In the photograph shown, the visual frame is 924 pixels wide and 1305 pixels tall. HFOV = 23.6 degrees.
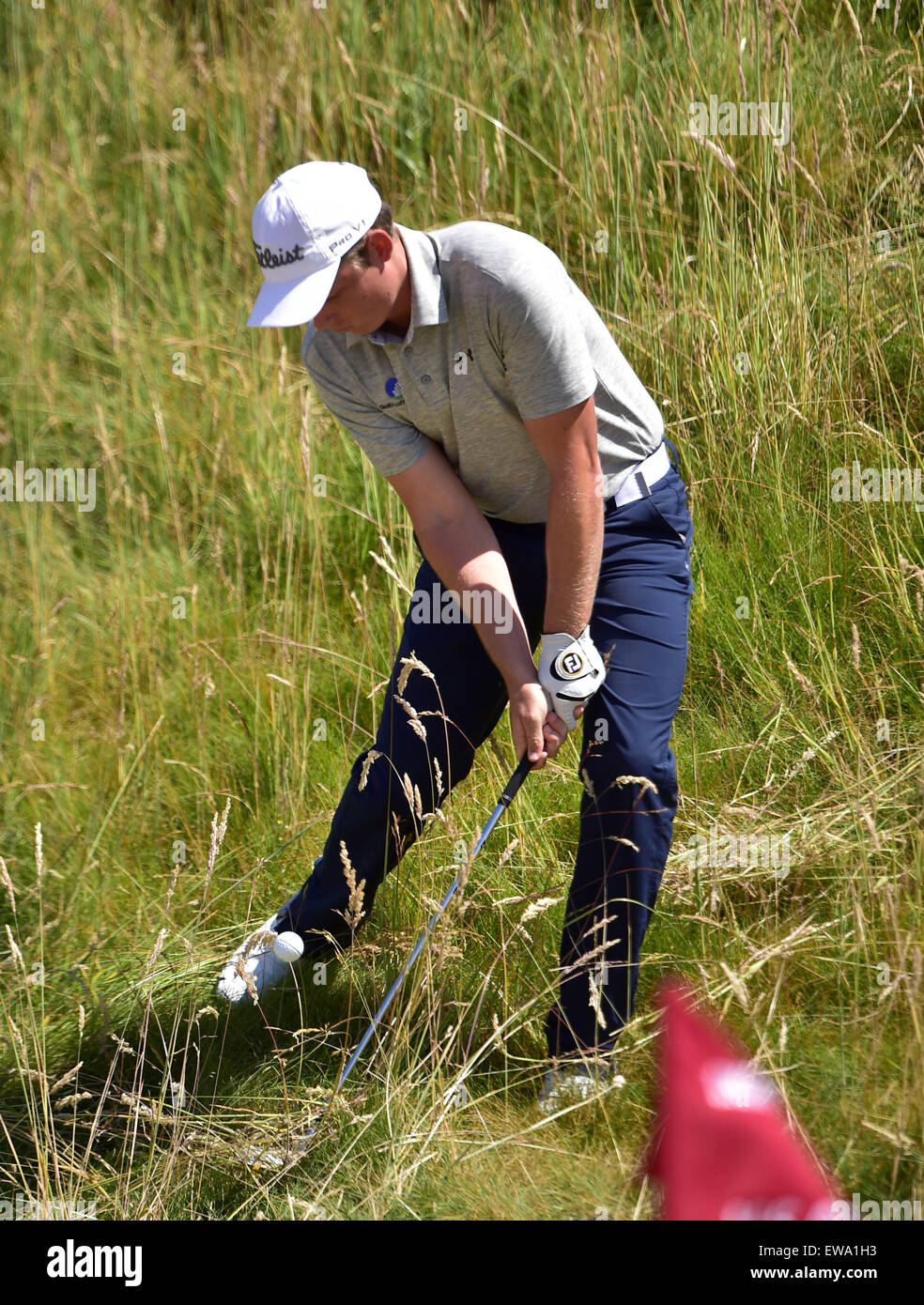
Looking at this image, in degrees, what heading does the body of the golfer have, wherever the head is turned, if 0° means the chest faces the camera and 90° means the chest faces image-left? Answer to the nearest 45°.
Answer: approximately 45°

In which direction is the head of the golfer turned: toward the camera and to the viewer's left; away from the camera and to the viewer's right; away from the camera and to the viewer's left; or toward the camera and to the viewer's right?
toward the camera and to the viewer's left
